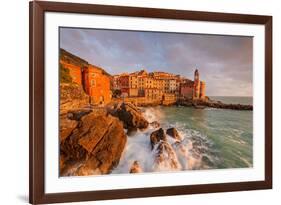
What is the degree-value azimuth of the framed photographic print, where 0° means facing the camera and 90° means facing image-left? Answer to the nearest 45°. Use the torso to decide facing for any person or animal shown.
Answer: approximately 315°
